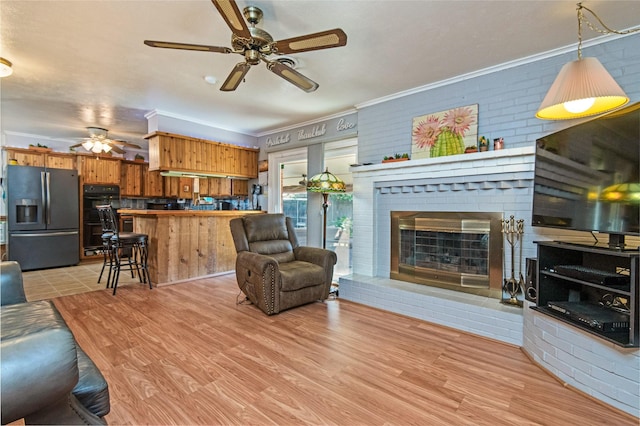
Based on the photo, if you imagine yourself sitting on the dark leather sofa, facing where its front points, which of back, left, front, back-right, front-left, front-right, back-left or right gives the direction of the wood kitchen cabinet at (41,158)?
left

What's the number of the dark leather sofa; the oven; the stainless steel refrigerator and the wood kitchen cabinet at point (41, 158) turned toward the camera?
3

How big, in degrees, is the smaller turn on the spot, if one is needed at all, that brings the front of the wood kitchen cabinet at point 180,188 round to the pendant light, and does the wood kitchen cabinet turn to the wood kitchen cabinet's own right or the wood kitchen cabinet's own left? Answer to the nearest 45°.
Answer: approximately 45° to the wood kitchen cabinet's own left

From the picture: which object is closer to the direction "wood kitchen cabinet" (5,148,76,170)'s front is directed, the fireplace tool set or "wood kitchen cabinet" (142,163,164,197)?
the fireplace tool set

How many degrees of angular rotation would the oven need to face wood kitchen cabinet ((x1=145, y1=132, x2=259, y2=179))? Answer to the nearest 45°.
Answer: approximately 45° to its left

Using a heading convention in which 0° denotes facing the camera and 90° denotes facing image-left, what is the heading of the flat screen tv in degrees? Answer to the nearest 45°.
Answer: approximately 45°

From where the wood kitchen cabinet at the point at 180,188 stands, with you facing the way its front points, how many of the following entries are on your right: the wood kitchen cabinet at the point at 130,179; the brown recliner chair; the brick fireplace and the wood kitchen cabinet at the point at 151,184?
2

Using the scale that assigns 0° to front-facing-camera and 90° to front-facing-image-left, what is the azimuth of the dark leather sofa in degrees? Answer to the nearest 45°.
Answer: approximately 270°

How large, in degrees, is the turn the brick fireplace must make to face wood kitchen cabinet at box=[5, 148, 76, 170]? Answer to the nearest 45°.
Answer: approximately 45° to its right

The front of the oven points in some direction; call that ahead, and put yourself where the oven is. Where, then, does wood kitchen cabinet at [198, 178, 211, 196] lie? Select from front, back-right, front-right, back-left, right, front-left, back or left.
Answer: front-left

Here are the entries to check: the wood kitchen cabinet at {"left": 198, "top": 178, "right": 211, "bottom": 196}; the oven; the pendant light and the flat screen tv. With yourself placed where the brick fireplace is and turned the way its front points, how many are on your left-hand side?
2

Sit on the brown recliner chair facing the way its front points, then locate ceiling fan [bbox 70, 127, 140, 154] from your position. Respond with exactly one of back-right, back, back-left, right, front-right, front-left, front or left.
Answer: back
